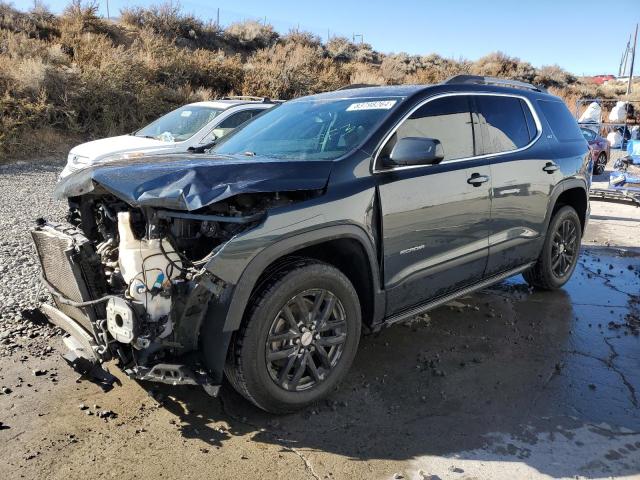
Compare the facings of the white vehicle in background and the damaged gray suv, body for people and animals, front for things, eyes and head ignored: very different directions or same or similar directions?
same or similar directions

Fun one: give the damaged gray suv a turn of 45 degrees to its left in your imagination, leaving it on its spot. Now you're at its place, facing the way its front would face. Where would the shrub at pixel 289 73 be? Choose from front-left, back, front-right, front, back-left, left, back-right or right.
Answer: back

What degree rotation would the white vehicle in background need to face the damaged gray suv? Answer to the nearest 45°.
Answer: approximately 45° to its left

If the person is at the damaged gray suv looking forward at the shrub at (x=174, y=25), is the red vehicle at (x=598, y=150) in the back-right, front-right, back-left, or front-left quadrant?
front-right

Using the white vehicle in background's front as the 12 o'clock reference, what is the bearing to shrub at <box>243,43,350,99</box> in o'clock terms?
The shrub is roughly at 5 o'clock from the white vehicle in background.

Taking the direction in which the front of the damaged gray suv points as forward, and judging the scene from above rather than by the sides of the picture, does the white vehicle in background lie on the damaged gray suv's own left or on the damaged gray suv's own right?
on the damaged gray suv's own right

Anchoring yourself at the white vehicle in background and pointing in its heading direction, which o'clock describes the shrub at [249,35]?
The shrub is roughly at 5 o'clock from the white vehicle in background.

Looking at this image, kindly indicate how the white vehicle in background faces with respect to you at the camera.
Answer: facing the viewer and to the left of the viewer

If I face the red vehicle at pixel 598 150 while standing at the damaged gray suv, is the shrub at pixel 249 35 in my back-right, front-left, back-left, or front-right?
front-left

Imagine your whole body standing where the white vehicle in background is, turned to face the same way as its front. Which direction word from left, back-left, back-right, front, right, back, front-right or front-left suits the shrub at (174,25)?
back-right

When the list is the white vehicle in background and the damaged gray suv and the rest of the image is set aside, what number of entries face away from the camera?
0

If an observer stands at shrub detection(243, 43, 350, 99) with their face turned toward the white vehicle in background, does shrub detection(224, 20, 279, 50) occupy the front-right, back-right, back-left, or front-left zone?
back-right

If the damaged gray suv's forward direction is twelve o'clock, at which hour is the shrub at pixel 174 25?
The shrub is roughly at 4 o'clock from the damaged gray suv.

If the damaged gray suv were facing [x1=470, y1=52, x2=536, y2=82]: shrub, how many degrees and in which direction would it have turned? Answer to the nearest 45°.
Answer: approximately 135° to its right

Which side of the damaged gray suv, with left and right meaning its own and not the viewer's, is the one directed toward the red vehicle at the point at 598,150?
back
